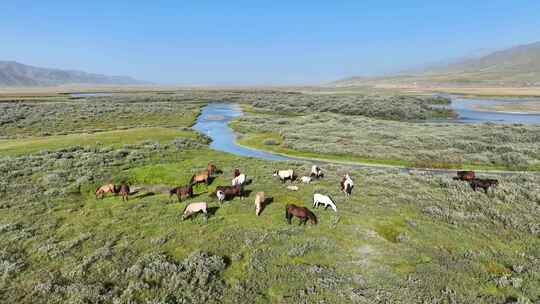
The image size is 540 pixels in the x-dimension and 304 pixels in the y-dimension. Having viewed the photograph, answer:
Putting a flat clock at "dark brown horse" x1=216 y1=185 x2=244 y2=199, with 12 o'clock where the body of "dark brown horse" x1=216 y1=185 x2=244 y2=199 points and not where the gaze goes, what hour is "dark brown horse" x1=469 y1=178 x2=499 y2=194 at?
"dark brown horse" x1=469 y1=178 x2=499 y2=194 is roughly at 6 o'clock from "dark brown horse" x1=216 y1=185 x2=244 y2=199.

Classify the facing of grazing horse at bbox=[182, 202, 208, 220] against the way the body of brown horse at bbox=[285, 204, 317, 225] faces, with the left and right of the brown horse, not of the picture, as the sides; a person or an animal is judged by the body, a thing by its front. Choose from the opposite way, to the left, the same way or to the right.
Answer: the opposite way

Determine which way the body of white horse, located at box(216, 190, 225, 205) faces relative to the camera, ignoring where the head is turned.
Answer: toward the camera

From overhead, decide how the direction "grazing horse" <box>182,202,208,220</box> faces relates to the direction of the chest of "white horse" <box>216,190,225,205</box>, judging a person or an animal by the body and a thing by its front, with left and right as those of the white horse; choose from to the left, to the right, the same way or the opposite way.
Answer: to the right

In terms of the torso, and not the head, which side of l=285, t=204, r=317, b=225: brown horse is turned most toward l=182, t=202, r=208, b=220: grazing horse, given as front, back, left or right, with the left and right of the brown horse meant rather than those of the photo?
back

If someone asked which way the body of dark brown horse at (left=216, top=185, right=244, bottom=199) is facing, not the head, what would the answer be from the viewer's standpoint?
to the viewer's left

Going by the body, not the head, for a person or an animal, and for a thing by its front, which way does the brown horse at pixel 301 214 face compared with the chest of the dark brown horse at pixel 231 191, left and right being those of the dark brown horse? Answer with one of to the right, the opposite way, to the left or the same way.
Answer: the opposite way

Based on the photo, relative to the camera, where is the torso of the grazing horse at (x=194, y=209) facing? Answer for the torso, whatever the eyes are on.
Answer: to the viewer's left

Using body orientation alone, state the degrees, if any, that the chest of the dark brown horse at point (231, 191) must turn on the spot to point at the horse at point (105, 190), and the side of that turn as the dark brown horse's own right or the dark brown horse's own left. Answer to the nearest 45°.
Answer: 0° — it already faces it

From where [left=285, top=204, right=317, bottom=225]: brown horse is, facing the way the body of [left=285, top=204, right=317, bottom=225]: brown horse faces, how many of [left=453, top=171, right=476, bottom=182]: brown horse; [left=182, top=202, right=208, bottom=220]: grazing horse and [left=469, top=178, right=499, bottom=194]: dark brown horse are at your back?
1

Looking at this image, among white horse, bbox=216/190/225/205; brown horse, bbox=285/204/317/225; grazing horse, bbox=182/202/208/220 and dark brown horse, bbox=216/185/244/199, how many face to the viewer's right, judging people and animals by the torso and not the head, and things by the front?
1

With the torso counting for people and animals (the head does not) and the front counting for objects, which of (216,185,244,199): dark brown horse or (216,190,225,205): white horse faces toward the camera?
the white horse

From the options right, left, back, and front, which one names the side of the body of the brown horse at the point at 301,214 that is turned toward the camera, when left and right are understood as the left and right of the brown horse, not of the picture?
right
